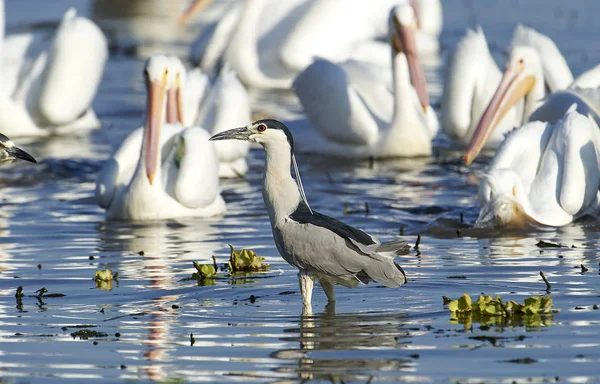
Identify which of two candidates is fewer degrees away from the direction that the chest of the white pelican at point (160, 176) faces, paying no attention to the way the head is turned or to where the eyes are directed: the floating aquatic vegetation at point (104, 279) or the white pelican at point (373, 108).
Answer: the floating aquatic vegetation

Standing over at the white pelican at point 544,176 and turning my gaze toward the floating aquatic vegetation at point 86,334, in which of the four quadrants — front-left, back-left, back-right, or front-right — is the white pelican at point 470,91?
back-right

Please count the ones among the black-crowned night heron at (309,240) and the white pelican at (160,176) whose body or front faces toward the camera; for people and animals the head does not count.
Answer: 1

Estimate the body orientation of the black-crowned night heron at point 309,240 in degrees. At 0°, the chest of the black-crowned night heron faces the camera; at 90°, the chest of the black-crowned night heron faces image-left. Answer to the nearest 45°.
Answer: approximately 90°

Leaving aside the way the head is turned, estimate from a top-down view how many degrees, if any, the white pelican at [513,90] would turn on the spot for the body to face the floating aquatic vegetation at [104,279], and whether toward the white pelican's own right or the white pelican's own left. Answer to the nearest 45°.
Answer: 0° — it already faces it

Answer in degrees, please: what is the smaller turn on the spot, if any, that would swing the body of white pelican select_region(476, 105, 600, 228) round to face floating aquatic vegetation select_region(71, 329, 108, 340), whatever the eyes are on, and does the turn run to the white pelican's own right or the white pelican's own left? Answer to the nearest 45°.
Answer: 0° — it already faces it

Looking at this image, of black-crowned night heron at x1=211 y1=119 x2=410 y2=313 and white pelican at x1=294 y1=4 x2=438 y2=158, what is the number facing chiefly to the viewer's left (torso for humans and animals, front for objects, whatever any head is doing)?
1
